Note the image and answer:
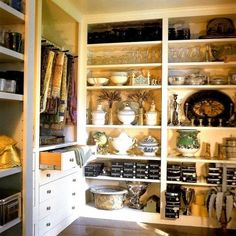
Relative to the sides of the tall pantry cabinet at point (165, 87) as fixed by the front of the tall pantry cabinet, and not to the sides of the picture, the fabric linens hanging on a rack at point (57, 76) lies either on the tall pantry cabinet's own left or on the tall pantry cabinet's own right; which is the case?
on the tall pantry cabinet's own right

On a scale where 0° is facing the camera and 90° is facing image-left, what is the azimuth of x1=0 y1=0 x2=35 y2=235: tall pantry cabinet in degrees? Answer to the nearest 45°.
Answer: approximately 315°

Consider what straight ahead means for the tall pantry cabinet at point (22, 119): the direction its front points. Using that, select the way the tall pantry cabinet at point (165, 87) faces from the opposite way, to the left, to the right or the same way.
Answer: to the right

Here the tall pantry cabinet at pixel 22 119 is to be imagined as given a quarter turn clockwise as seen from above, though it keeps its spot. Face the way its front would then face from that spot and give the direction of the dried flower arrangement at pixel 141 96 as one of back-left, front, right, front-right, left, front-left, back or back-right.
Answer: back

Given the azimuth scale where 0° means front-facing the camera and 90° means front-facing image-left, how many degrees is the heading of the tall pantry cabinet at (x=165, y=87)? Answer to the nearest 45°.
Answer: approximately 0°

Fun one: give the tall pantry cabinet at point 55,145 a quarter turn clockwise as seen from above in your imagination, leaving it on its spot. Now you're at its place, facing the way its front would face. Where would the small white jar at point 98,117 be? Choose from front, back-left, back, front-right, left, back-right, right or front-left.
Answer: back

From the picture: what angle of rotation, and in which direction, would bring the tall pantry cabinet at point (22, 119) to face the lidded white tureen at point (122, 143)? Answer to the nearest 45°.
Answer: approximately 90° to its left

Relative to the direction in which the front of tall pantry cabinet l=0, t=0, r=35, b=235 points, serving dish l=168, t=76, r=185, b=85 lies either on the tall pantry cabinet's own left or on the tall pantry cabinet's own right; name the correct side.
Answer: on the tall pantry cabinet's own left

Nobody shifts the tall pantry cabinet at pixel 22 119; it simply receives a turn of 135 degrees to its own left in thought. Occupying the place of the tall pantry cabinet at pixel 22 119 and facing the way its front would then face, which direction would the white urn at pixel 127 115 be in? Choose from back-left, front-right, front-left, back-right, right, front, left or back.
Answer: front-right

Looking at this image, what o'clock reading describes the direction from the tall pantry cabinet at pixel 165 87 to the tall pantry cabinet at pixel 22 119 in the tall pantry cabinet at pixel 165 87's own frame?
the tall pantry cabinet at pixel 22 119 is roughly at 1 o'clock from the tall pantry cabinet at pixel 165 87.

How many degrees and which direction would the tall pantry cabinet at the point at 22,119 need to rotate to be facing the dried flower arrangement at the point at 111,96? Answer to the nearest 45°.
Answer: approximately 90° to its left

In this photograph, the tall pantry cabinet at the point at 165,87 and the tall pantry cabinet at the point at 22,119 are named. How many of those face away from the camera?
0
